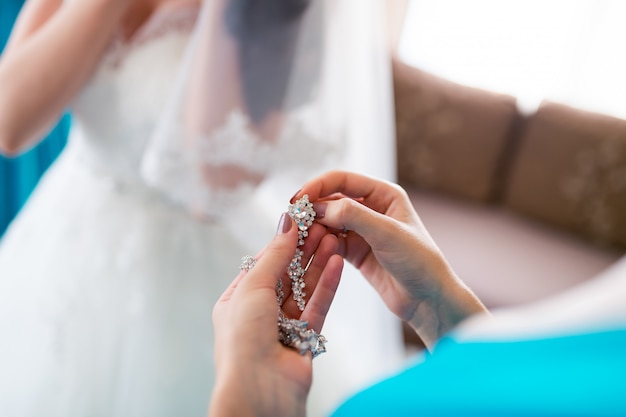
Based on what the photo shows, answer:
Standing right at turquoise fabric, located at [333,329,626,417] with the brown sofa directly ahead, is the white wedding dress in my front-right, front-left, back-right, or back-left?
front-left

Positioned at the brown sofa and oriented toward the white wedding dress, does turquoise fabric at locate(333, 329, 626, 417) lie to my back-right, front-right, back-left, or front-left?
front-left

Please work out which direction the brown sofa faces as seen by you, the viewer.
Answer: facing the viewer and to the left of the viewer

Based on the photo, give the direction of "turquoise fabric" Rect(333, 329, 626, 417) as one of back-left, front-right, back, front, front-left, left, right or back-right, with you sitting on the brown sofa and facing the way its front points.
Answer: front-left

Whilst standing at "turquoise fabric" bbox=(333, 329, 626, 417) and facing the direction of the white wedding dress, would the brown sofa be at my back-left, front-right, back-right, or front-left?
front-right
